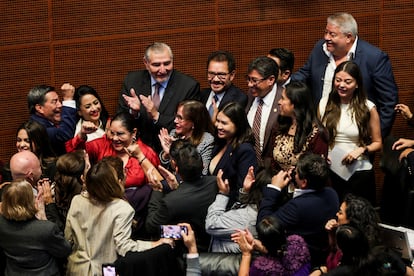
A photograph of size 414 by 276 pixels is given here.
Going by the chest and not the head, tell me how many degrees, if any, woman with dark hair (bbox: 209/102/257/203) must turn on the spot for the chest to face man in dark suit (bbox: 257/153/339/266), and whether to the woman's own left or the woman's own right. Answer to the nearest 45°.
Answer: approximately 90° to the woman's own left

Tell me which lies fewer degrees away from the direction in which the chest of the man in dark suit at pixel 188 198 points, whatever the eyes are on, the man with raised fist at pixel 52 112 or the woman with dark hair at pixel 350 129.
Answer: the man with raised fist

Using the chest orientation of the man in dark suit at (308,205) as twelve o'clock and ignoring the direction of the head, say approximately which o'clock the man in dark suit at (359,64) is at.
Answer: the man in dark suit at (359,64) is roughly at 2 o'clock from the man in dark suit at (308,205).

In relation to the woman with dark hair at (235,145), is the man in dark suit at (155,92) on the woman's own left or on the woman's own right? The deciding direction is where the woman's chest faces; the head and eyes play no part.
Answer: on the woman's own right
